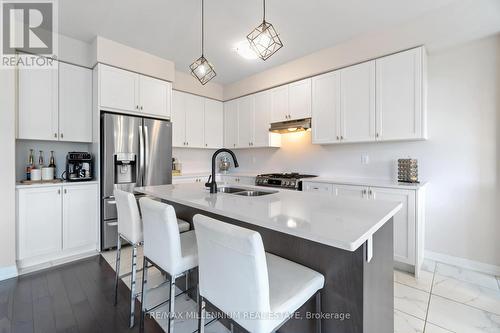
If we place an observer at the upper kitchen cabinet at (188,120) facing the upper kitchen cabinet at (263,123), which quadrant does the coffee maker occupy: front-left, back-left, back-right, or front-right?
back-right

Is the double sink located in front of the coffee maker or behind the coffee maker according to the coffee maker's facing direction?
in front

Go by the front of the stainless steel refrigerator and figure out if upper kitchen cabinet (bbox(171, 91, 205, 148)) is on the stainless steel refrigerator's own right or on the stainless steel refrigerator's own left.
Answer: on the stainless steel refrigerator's own left

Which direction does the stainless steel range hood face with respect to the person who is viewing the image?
facing the viewer and to the left of the viewer

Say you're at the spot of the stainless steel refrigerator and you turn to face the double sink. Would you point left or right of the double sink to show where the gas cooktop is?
left

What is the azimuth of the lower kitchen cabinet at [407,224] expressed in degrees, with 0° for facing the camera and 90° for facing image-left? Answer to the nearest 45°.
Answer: approximately 45°

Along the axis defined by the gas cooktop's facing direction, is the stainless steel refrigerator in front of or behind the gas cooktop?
in front

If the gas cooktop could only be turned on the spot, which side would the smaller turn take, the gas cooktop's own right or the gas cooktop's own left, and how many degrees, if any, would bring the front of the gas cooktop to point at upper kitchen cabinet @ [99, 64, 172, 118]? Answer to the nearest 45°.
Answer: approximately 45° to the gas cooktop's own right
